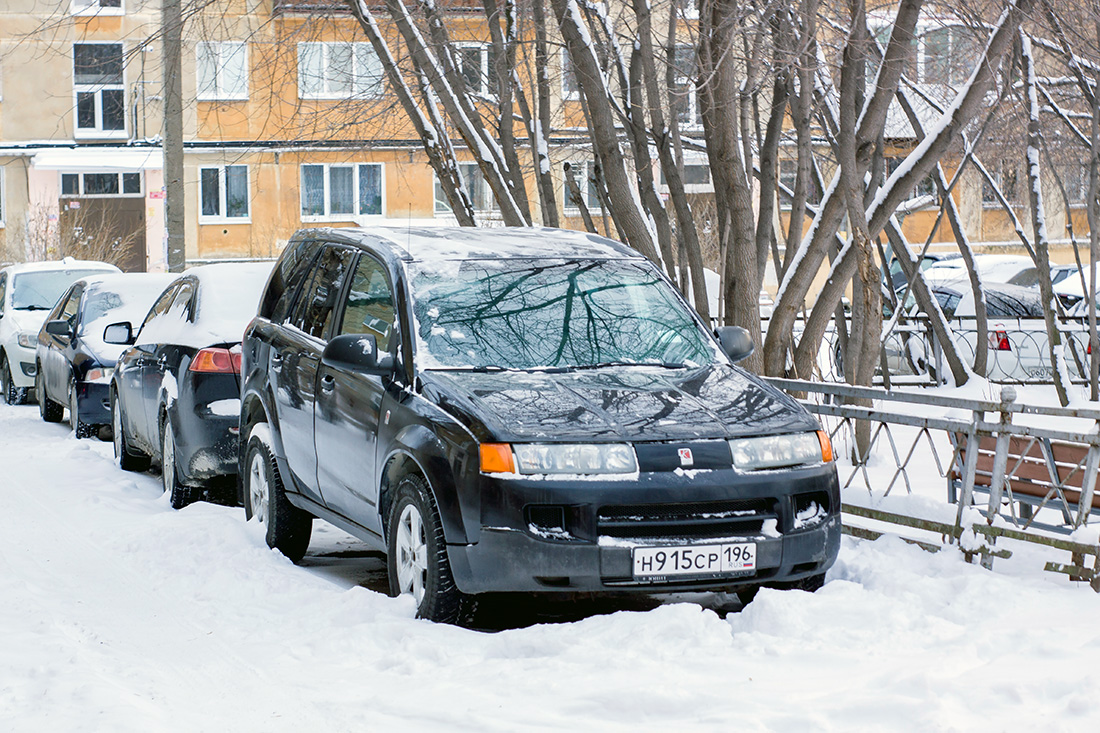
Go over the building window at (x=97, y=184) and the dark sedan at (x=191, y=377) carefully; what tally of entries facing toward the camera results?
1

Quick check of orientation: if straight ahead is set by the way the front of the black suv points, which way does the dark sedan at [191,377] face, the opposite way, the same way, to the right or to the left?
the opposite way

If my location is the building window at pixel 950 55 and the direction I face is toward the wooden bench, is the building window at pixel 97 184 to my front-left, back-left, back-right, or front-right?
front-right

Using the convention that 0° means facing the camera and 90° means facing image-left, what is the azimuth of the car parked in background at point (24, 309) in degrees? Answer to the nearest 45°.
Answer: approximately 315°

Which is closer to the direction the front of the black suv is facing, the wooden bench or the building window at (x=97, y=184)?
the wooden bench

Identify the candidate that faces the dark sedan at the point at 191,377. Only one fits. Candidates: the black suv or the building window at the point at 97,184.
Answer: the building window

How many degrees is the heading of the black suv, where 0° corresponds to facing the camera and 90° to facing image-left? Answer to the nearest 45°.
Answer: approximately 315°

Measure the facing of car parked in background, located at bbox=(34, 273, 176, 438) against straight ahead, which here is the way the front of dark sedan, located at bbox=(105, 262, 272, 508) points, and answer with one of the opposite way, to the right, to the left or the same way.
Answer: the opposite way

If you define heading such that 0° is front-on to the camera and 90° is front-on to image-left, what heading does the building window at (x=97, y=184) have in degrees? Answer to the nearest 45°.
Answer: approximately 0°

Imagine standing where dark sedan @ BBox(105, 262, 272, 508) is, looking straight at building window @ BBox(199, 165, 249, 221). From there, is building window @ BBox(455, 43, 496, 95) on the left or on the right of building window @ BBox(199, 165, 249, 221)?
right
